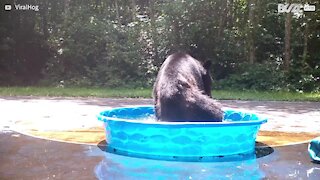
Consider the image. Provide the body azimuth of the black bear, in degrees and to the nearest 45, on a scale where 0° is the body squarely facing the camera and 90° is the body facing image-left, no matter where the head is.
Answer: approximately 225°

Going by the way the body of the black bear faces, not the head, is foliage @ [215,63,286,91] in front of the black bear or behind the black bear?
in front
